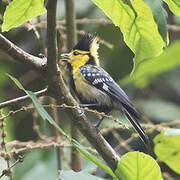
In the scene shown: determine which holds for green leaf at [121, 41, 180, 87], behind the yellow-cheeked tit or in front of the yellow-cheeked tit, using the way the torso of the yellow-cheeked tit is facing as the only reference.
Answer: behind

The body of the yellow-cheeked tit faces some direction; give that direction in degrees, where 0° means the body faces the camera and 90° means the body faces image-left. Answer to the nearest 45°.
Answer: approximately 90°
